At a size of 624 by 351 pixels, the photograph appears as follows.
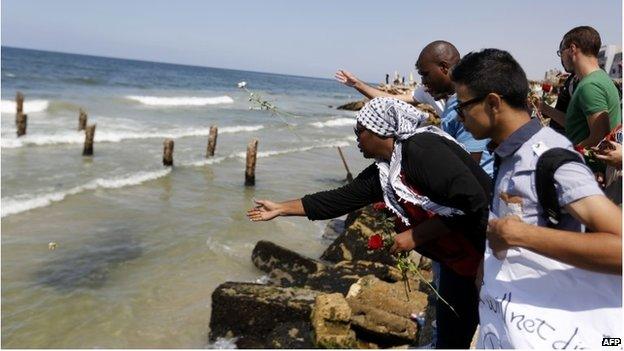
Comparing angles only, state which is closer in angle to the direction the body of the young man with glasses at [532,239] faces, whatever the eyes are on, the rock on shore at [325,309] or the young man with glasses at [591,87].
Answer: the rock on shore

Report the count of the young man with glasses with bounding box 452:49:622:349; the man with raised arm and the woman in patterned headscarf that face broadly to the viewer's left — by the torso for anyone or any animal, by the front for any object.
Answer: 3

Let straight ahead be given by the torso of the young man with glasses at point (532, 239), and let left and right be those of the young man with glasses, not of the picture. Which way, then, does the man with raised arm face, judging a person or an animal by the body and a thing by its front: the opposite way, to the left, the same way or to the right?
the same way

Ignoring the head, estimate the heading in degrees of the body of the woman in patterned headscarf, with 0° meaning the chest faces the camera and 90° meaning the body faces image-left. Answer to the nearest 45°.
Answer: approximately 90°

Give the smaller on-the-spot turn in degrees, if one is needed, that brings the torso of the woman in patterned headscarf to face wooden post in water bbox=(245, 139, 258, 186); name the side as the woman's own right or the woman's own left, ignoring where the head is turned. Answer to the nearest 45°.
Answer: approximately 90° to the woman's own right

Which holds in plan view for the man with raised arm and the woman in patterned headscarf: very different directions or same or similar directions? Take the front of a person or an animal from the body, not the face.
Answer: same or similar directions

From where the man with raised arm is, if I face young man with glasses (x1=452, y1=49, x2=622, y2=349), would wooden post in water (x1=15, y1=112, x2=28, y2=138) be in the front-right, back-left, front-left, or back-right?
back-right

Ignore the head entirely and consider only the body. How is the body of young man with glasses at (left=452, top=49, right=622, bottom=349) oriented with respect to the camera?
to the viewer's left

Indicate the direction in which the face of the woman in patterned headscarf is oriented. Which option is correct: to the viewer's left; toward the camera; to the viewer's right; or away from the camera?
to the viewer's left

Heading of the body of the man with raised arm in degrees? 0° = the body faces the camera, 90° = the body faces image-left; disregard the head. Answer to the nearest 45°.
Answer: approximately 90°

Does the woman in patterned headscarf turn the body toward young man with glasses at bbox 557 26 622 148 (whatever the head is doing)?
no

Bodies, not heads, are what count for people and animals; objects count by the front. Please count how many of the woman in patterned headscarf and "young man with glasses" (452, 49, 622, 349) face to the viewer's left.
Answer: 2

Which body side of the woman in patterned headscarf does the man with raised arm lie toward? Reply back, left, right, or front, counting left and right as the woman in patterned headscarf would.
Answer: right

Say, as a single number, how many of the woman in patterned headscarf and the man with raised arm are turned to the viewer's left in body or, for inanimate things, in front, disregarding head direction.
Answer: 2
